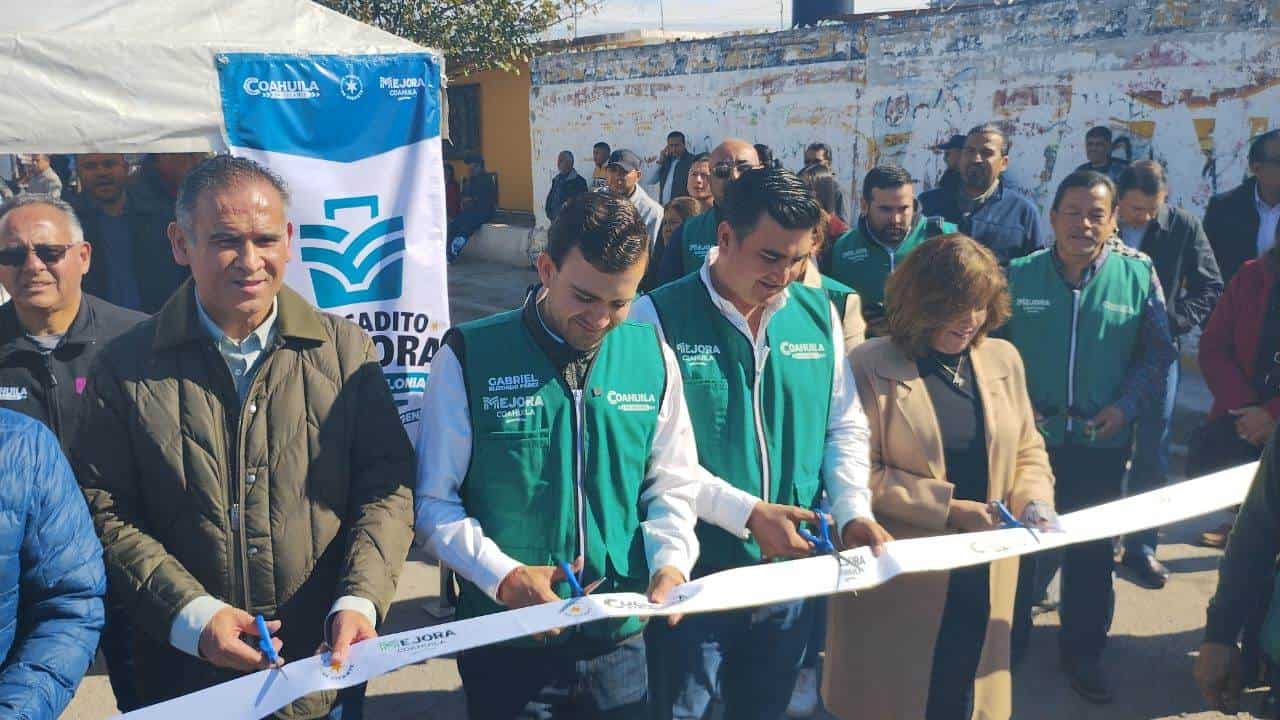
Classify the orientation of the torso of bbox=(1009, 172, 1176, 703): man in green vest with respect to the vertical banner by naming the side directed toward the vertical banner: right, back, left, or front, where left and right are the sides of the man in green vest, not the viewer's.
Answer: right

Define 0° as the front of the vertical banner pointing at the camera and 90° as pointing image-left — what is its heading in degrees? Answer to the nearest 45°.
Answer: approximately 0°

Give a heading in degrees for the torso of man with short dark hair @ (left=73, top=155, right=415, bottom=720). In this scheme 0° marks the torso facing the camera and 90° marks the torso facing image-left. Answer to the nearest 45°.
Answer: approximately 0°
